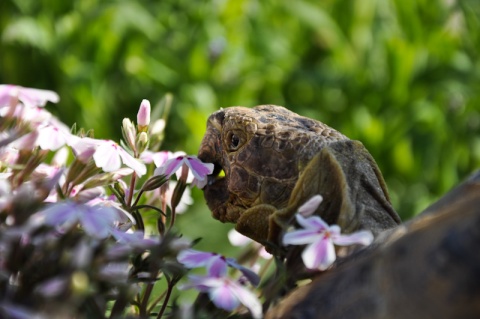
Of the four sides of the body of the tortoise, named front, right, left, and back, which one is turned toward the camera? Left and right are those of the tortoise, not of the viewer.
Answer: left
